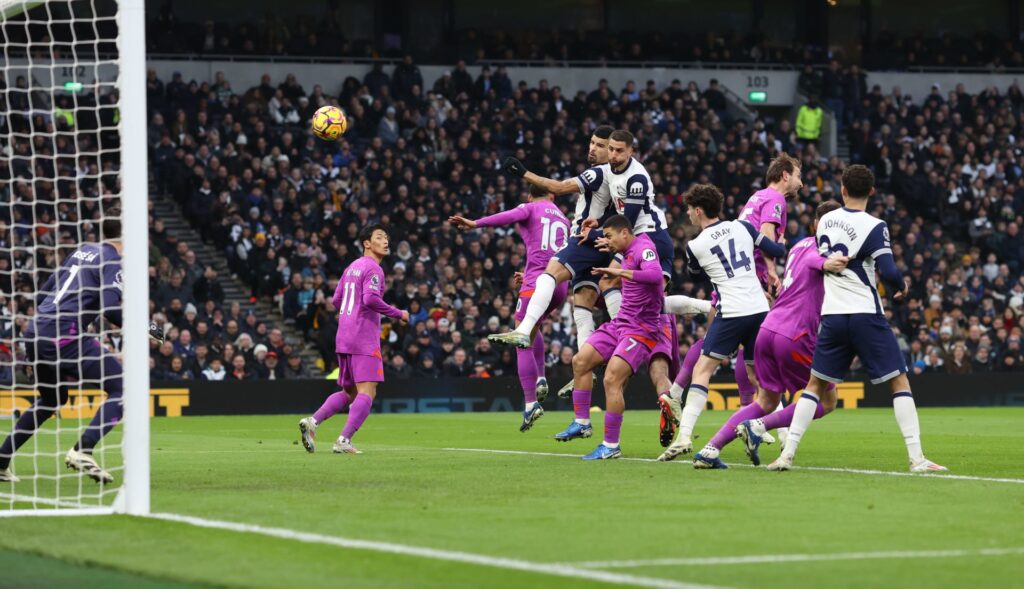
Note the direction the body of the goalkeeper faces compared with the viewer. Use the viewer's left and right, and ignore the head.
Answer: facing away from the viewer and to the right of the viewer

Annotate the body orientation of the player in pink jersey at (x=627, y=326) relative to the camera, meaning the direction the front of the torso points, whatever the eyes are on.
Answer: to the viewer's left

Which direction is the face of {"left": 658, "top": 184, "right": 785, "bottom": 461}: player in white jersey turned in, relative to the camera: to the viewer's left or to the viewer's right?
to the viewer's left

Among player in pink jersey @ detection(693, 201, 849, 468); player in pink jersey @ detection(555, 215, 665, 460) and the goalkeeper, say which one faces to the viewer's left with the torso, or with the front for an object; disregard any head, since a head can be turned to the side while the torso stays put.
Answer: player in pink jersey @ detection(555, 215, 665, 460)

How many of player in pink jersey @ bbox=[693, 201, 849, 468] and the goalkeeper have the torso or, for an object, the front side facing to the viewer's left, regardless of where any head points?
0

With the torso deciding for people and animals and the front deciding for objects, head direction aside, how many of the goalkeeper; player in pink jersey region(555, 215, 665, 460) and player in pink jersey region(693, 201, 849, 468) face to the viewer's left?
1

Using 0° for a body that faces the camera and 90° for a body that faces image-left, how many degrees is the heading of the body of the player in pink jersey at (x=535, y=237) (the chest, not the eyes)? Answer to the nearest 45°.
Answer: approximately 135°

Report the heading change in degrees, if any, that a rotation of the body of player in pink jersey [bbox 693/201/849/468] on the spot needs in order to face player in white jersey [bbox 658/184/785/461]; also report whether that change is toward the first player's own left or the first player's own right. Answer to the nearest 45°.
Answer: approximately 135° to the first player's own left

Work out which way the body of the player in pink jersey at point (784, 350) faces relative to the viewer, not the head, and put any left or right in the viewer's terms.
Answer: facing away from the viewer and to the right of the viewer

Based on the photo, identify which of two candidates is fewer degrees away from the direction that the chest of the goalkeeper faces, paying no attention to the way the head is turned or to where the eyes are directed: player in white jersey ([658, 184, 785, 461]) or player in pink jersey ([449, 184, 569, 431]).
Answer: the player in pink jersey
